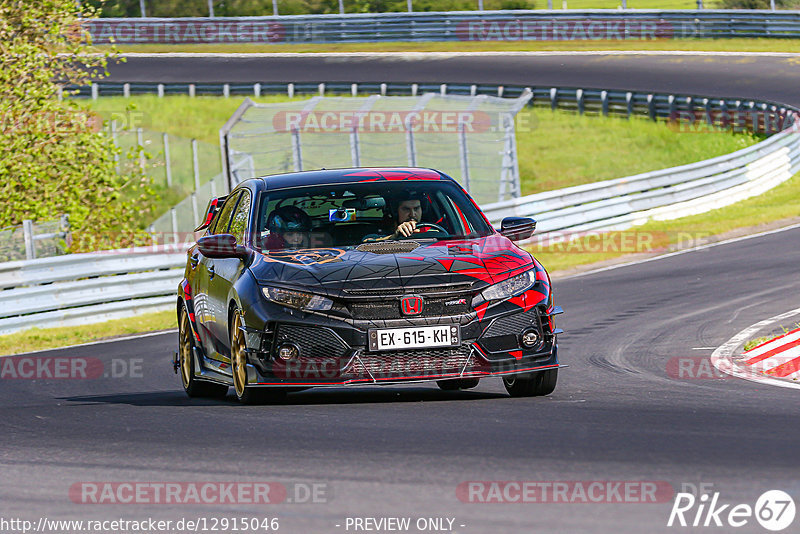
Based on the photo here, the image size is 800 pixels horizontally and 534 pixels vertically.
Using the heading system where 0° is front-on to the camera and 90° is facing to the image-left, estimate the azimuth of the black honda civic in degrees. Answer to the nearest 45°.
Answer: approximately 0°

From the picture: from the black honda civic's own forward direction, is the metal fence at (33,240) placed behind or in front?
behind

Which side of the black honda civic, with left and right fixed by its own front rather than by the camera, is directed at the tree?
back

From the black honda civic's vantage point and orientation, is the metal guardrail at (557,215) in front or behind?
behind
